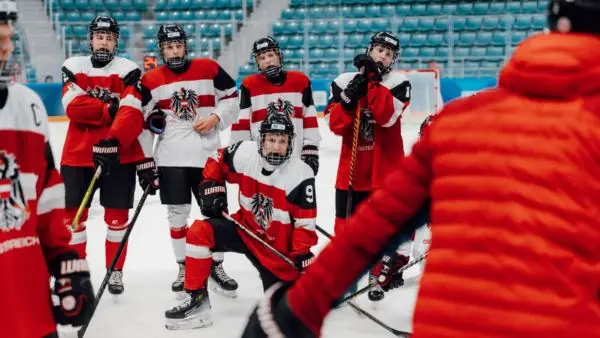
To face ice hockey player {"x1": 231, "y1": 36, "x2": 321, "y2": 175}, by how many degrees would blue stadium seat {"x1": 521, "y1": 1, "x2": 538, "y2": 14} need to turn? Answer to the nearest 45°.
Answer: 0° — it already faces them

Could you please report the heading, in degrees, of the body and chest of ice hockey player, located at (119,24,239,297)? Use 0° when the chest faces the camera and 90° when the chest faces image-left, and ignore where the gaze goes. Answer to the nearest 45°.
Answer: approximately 0°

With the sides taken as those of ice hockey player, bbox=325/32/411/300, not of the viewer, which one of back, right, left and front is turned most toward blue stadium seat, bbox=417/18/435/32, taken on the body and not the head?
back

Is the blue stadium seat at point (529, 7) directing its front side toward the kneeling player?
yes

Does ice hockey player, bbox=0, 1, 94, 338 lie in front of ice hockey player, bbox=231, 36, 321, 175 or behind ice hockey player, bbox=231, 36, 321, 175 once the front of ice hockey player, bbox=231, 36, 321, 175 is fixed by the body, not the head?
in front

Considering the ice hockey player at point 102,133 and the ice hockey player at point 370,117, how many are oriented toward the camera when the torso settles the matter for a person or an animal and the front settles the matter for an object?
2
